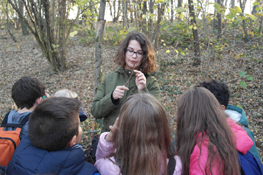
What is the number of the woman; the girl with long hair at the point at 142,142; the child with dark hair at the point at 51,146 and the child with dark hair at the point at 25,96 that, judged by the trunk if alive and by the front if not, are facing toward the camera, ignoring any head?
1

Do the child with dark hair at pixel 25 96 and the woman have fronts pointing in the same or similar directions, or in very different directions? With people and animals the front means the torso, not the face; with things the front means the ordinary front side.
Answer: very different directions

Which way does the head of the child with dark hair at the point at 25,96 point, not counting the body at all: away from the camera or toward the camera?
away from the camera

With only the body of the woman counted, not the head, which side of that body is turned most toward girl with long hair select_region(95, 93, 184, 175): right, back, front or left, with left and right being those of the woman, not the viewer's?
front

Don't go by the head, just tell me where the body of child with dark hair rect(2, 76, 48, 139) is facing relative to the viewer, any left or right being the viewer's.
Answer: facing away from the viewer and to the right of the viewer

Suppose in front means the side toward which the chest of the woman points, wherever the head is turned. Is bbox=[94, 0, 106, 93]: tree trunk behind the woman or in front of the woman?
behind

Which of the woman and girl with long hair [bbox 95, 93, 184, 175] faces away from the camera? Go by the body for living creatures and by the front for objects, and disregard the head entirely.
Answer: the girl with long hair

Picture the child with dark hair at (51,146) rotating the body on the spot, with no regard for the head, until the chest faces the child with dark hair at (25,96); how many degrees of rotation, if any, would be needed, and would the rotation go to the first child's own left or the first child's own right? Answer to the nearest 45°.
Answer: approximately 45° to the first child's own left

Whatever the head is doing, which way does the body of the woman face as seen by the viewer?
toward the camera

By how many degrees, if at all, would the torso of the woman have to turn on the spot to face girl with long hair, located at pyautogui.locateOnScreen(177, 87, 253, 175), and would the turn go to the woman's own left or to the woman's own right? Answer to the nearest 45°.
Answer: approximately 45° to the woman's own left

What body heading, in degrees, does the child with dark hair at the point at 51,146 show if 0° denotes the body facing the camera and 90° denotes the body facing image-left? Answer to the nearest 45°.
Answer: approximately 225°

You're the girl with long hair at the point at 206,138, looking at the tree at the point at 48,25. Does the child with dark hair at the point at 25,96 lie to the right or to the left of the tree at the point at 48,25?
left

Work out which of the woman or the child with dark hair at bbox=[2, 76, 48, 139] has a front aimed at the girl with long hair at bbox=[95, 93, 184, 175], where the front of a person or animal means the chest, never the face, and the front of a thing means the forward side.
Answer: the woman

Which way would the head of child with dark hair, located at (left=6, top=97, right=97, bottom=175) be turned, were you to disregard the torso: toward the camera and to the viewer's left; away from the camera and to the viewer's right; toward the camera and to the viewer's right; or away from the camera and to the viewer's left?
away from the camera and to the viewer's right

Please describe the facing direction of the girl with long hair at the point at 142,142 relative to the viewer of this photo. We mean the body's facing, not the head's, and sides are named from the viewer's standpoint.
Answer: facing away from the viewer

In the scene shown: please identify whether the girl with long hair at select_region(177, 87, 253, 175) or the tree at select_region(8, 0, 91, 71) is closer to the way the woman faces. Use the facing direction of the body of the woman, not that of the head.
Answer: the girl with long hair

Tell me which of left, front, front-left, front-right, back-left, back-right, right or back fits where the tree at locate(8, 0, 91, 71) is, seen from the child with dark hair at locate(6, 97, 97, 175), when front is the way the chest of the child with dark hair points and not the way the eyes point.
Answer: front-left
